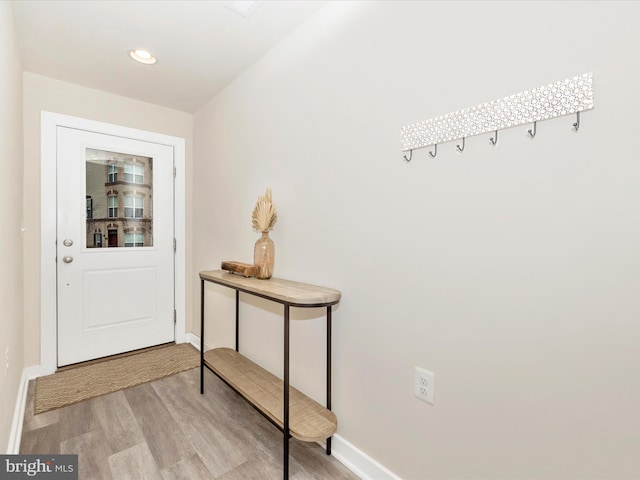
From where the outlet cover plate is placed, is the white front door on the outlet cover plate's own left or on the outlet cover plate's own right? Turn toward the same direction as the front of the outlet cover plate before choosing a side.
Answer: on the outlet cover plate's own right

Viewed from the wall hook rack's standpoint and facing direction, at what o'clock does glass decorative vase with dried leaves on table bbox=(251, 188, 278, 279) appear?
The glass decorative vase with dried leaves on table is roughly at 2 o'clock from the wall hook rack.

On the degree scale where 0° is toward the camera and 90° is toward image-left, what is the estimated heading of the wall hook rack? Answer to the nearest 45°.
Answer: approximately 45°

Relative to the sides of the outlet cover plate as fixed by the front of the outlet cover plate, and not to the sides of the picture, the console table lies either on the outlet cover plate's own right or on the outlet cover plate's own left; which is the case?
on the outlet cover plate's own right

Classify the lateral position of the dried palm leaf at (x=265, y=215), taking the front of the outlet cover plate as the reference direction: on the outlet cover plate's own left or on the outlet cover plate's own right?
on the outlet cover plate's own right

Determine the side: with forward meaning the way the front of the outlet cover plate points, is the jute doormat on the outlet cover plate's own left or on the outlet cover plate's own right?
on the outlet cover plate's own right

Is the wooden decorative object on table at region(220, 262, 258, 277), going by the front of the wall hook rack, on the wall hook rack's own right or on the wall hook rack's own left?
on the wall hook rack's own right
